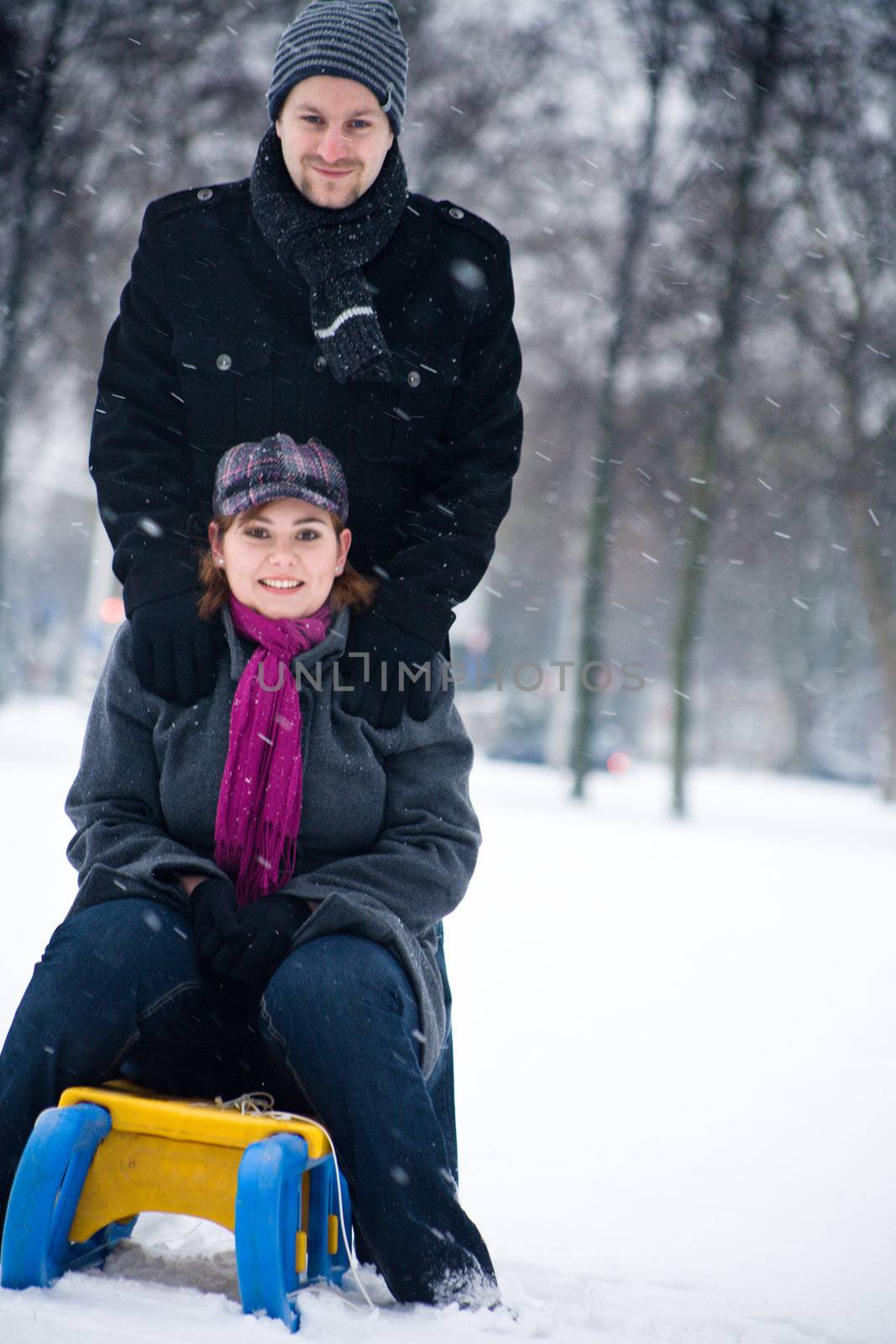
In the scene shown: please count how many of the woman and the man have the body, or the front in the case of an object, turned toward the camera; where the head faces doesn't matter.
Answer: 2

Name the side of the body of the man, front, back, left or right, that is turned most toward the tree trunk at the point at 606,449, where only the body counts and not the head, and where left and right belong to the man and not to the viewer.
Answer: back

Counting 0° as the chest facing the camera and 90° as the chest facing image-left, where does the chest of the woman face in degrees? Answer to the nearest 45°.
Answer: approximately 0°

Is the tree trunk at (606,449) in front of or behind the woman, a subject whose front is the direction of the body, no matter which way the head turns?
behind

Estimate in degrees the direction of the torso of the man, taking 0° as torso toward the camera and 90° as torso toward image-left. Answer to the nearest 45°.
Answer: approximately 0°

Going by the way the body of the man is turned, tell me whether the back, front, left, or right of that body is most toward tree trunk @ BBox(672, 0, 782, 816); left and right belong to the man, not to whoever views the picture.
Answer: back

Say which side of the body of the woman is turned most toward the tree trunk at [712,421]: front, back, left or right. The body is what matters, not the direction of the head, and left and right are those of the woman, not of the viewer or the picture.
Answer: back
